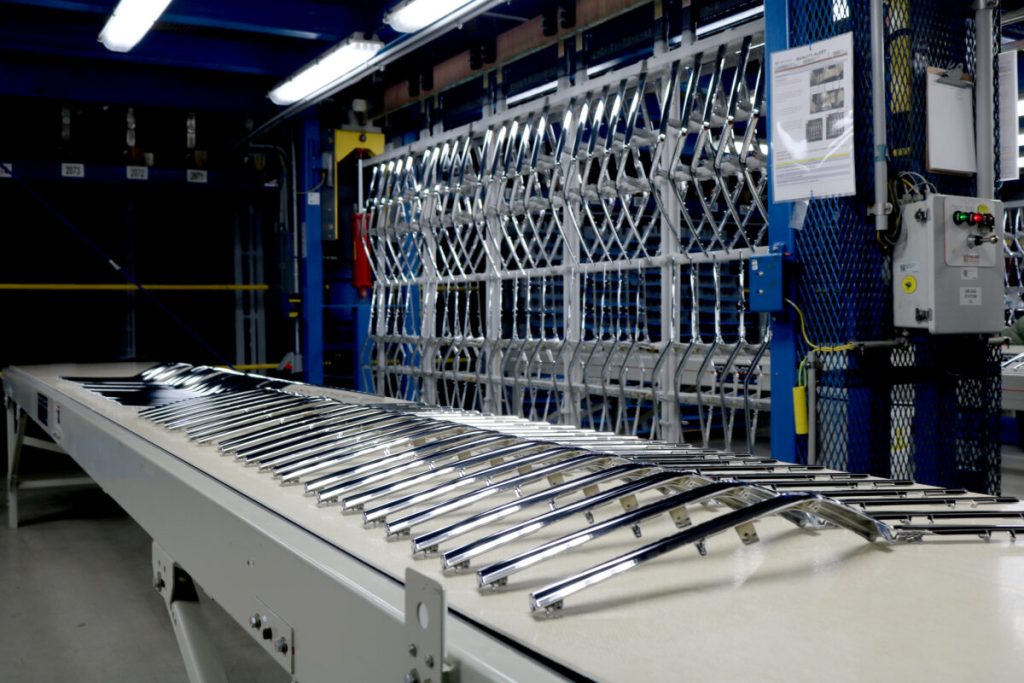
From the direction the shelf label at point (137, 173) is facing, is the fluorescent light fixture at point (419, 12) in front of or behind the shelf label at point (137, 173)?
in front

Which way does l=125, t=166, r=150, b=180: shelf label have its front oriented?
toward the camera

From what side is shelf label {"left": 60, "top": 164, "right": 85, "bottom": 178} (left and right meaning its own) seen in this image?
front

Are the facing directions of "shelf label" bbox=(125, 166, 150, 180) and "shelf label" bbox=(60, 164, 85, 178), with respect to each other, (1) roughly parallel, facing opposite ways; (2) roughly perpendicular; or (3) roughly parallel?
roughly parallel

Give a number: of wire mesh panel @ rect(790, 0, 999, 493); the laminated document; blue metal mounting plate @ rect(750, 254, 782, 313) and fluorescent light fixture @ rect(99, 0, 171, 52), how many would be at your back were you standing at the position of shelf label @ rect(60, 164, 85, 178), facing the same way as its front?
0

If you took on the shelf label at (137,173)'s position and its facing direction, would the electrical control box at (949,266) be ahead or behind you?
ahead

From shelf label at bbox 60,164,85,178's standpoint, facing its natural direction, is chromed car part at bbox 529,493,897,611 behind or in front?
in front

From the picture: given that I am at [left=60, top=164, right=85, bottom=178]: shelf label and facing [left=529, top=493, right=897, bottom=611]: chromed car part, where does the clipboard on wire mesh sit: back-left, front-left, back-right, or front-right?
front-left

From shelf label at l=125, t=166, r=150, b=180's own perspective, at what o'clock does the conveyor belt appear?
The conveyor belt is roughly at 12 o'clock from the shelf label.

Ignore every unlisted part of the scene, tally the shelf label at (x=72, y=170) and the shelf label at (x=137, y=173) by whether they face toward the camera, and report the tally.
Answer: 2

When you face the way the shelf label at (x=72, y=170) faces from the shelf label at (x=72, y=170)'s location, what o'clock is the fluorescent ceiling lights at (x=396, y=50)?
The fluorescent ceiling lights is roughly at 11 o'clock from the shelf label.

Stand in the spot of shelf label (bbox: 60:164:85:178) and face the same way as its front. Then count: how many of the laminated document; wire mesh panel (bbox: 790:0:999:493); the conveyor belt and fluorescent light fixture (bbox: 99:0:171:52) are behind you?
0

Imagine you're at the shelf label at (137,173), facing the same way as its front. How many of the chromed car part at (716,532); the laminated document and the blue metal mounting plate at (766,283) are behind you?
0
